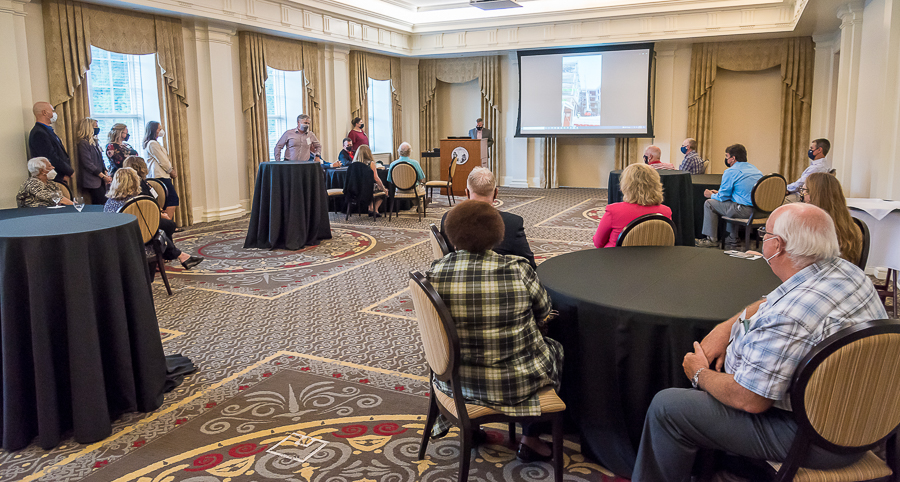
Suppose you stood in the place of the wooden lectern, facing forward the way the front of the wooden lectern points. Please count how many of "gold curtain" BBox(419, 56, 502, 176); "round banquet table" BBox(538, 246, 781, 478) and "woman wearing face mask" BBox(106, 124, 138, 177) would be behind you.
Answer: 1

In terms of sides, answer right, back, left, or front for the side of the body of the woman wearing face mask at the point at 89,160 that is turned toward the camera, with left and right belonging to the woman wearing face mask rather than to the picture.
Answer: right

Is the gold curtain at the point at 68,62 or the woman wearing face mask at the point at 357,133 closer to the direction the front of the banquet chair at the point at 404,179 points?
the woman wearing face mask

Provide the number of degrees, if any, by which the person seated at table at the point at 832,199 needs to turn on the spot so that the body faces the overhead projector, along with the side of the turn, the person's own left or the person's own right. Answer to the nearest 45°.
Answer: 0° — they already face it

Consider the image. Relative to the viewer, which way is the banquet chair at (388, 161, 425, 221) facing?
away from the camera

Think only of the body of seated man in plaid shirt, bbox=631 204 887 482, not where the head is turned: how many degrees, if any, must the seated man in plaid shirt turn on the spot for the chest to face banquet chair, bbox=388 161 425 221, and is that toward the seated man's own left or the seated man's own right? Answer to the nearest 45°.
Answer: approximately 45° to the seated man's own right

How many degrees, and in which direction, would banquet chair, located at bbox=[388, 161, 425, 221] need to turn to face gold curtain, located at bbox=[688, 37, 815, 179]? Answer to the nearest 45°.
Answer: approximately 90° to its right

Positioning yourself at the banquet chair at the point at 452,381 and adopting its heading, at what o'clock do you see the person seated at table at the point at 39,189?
The person seated at table is roughly at 9 o'clock from the banquet chair.

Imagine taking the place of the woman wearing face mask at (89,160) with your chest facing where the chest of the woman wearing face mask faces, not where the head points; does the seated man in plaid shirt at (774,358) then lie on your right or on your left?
on your right

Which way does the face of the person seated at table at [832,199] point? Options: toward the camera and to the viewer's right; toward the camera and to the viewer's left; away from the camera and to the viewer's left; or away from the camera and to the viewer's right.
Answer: away from the camera and to the viewer's left

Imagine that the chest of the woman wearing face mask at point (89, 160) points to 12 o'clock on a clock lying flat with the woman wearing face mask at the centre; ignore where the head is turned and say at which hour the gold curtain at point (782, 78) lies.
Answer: The gold curtain is roughly at 12 o'clock from the woman wearing face mask.

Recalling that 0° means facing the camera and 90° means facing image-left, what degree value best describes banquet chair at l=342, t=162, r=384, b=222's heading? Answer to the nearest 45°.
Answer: approximately 180°

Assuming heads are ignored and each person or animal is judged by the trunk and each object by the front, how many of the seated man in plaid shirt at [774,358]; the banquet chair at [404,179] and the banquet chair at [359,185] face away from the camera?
2

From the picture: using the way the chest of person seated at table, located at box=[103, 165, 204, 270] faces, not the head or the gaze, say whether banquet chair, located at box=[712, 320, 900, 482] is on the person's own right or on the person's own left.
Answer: on the person's own right

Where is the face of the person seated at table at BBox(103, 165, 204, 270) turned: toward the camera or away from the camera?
away from the camera
